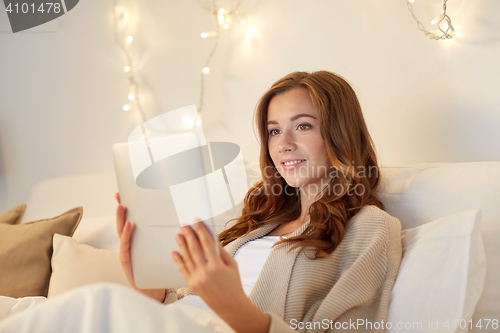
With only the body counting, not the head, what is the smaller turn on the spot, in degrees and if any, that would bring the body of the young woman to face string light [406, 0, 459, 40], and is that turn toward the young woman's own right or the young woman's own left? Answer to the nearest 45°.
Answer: approximately 180°

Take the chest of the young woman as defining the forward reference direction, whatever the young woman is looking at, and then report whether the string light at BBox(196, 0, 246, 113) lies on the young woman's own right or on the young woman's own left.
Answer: on the young woman's own right

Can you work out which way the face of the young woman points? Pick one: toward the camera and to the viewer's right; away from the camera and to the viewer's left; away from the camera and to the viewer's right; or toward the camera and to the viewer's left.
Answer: toward the camera and to the viewer's left

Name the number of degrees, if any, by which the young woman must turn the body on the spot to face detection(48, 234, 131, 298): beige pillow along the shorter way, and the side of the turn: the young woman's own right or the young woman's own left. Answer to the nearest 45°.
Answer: approximately 45° to the young woman's own right

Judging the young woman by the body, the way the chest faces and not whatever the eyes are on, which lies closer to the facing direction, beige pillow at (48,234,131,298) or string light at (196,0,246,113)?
the beige pillow

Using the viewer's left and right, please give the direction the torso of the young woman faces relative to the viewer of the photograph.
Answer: facing the viewer and to the left of the viewer

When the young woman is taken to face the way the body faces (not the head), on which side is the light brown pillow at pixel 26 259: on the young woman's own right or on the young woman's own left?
on the young woman's own right

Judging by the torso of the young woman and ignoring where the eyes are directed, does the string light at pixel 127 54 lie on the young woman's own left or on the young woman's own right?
on the young woman's own right
